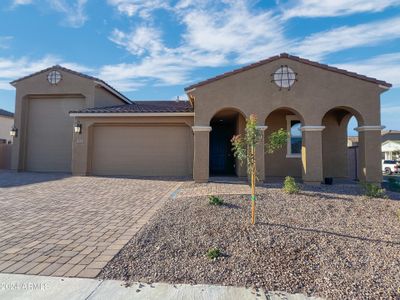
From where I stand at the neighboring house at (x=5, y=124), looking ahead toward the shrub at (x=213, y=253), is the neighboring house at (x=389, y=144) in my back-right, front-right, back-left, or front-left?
front-left

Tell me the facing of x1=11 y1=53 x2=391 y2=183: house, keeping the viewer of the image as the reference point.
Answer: facing the viewer

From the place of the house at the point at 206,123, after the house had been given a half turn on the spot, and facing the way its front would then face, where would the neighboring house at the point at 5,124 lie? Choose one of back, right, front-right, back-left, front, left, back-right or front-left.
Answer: front-left

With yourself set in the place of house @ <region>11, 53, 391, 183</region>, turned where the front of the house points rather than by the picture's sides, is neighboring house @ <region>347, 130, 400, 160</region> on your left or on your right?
on your left

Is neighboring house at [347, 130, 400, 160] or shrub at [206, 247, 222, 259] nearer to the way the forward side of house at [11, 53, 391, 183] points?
the shrub

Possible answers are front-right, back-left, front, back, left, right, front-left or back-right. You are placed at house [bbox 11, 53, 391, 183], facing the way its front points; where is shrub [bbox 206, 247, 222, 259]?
front
